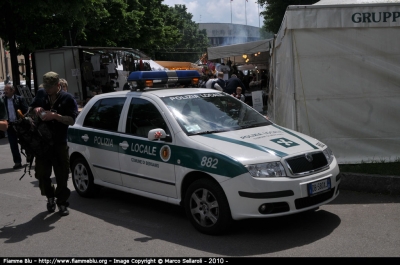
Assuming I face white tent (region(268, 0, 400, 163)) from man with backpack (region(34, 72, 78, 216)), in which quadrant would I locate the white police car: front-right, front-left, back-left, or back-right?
front-right

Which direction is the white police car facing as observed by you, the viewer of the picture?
facing the viewer and to the right of the viewer

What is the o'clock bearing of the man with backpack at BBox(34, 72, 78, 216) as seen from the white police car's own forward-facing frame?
The man with backpack is roughly at 5 o'clock from the white police car.

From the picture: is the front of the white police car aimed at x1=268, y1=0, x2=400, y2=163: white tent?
no

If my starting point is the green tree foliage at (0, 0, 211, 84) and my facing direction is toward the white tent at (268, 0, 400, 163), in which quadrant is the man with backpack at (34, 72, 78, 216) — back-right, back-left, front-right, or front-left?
front-right

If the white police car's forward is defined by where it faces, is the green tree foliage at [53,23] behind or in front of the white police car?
behind

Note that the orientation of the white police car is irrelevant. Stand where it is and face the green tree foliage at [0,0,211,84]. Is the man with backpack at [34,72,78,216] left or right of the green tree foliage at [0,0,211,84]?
left

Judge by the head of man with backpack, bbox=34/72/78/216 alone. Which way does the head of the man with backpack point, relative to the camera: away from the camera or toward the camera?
toward the camera
